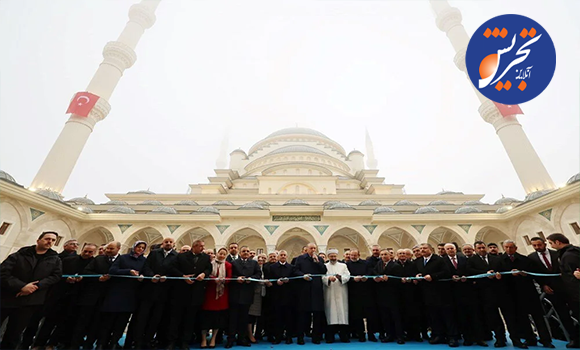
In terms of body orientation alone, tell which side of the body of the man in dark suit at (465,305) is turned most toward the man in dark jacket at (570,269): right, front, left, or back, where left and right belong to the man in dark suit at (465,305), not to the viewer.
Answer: left

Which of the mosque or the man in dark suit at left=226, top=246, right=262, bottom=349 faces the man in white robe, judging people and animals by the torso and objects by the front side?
the mosque

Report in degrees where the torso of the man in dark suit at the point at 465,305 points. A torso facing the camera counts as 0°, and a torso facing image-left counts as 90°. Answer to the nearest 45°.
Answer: approximately 0°

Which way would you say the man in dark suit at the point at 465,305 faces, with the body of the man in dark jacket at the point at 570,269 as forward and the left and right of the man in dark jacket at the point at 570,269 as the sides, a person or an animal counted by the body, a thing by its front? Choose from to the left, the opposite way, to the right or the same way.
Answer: to the left

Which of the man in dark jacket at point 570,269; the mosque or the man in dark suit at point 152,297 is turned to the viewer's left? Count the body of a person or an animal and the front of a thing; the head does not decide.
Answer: the man in dark jacket at point 570,269

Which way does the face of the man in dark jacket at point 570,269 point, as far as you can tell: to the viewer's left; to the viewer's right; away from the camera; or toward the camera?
to the viewer's left

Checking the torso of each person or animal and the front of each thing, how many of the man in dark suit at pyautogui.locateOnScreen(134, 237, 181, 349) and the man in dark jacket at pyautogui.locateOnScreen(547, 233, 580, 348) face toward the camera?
1
